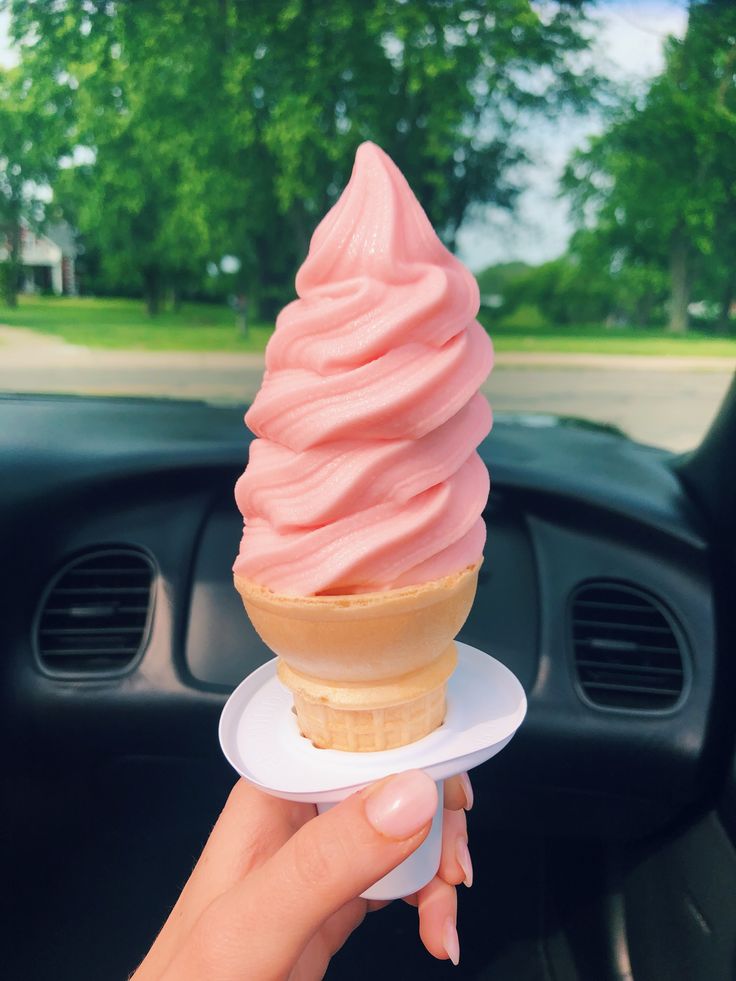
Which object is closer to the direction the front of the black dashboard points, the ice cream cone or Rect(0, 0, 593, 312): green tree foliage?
the ice cream cone

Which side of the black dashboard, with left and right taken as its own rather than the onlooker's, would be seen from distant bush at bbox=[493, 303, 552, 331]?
back

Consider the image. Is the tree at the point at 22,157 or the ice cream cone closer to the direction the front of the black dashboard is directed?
the ice cream cone

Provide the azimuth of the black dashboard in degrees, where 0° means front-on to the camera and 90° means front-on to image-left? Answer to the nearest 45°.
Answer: approximately 0°

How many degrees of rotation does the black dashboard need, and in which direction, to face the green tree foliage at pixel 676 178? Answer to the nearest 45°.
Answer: approximately 135° to its left

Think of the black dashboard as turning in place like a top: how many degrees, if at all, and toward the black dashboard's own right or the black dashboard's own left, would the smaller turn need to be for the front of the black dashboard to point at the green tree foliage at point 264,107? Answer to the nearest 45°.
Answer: approximately 135° to the black dashboard's own right

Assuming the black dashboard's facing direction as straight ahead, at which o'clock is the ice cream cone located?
The ice cream cone is roughly at 1 o'clock from the black dashboard.

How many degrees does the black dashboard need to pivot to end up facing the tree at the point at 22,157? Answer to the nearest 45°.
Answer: approximately 135° to its right
